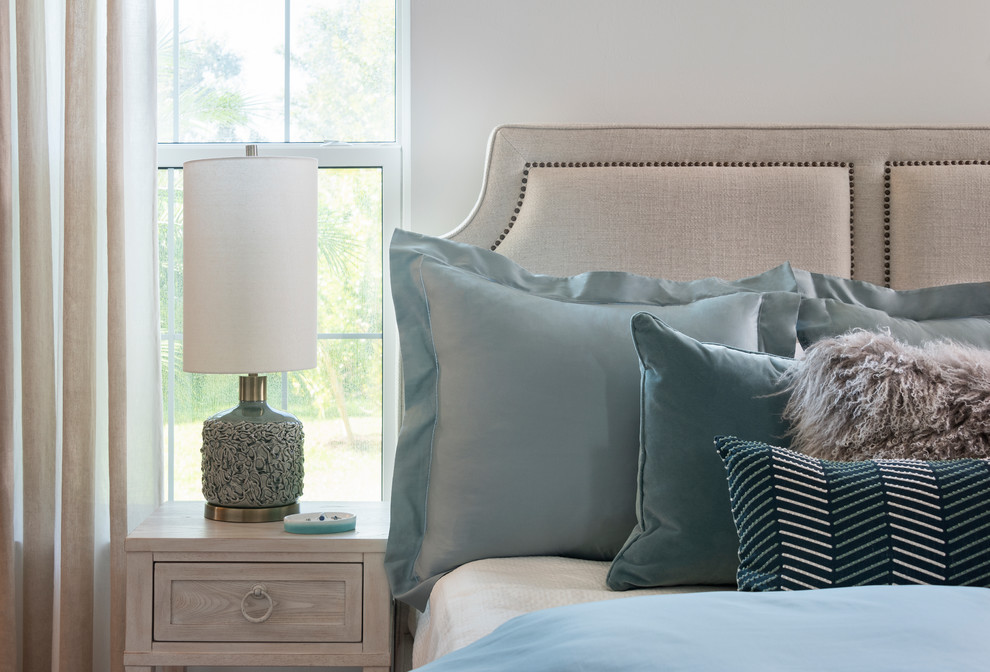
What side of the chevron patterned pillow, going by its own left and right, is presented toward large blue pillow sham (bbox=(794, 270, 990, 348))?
back

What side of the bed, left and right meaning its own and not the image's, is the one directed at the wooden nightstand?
right

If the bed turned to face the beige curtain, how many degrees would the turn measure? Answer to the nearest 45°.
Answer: approximately 90° to its right

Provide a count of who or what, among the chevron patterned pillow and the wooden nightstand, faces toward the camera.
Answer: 2

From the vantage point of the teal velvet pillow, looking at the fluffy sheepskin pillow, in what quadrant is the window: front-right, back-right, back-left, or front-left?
back-left

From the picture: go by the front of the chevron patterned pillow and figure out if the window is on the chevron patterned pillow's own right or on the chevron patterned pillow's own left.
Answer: on the chevron patterned pillow's own right

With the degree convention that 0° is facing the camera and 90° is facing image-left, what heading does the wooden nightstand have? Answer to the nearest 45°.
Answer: approximately 0°

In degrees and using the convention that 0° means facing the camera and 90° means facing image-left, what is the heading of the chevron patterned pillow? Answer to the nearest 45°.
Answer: approximately 0°
